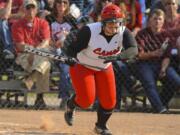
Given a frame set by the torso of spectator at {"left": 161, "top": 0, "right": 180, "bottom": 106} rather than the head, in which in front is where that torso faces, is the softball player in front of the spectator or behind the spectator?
in front

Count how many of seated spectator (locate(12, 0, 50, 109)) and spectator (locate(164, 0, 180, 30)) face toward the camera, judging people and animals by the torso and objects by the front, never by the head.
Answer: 2

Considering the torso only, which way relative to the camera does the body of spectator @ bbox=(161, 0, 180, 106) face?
toward the camera

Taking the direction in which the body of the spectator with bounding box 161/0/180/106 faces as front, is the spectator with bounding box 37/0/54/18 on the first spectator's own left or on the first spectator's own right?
on the first spectator's own right

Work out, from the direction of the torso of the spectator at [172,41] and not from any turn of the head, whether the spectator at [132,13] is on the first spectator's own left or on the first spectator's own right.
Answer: on the first spectator's own right

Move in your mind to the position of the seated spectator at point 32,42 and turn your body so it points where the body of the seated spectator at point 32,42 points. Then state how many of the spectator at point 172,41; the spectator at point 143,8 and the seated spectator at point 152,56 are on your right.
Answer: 0

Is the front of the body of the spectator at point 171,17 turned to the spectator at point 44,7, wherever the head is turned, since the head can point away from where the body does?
no

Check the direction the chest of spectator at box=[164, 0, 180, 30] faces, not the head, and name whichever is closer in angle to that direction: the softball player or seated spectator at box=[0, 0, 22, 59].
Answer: the softball player

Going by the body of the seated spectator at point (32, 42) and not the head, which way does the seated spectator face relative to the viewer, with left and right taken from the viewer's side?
facing the viewer

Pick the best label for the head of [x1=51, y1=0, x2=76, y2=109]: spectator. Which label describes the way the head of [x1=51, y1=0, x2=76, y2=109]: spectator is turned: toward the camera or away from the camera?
toward the camera

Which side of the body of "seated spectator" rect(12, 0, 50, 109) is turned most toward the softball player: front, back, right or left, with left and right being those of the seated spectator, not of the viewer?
front

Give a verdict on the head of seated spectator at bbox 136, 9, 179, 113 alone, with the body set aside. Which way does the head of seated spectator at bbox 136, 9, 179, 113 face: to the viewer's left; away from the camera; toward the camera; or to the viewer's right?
toward the camera

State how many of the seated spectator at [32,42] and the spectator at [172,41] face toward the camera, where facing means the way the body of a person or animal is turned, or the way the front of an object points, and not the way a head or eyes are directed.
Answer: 2

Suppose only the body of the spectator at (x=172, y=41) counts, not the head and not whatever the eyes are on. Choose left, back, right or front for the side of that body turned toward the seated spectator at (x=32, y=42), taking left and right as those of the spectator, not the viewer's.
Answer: right

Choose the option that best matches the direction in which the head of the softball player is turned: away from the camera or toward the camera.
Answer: toward the camera
